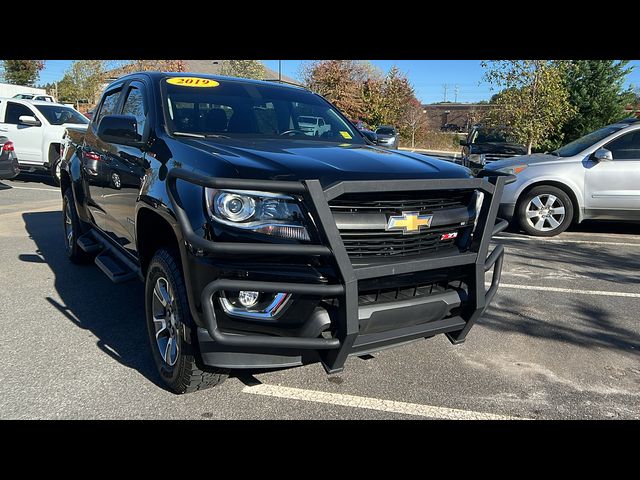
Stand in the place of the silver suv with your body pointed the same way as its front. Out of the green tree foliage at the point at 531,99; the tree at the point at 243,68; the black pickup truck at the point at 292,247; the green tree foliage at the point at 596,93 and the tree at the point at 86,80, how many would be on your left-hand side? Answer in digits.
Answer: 1

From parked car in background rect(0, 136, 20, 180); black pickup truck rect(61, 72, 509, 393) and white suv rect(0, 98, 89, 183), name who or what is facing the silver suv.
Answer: the white suv

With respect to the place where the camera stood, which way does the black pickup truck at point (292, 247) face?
facing the viewer and to the right of the viewer

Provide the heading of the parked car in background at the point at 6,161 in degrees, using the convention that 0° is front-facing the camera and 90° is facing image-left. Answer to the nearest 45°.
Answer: approximately 135°

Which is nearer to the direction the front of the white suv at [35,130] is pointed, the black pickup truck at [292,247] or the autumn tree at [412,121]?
the black pickup truck

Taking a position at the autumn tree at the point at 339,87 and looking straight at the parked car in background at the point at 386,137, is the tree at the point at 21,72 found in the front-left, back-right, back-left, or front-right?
back-right

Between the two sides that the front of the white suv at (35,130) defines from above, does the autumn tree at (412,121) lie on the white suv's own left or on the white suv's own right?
on the white suv's own left

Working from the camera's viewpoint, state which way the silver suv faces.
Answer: facing to the left of the viewer

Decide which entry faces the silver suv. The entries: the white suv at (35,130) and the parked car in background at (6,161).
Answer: the white suv

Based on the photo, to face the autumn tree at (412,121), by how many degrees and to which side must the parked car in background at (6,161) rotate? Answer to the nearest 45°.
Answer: approximately 90° to its right

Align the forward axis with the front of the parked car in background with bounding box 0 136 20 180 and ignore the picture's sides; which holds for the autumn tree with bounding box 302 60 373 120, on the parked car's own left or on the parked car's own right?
on the parked car's own right
